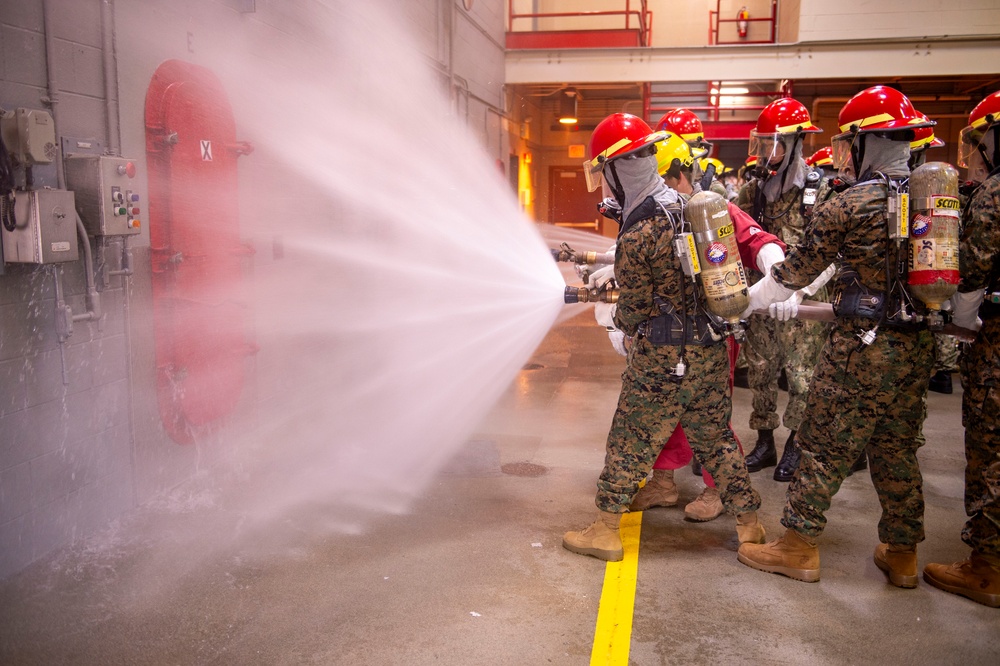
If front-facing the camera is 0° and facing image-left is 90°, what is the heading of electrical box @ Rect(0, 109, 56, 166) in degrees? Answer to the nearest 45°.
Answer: approximately 315°

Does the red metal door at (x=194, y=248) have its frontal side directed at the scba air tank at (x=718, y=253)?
yes

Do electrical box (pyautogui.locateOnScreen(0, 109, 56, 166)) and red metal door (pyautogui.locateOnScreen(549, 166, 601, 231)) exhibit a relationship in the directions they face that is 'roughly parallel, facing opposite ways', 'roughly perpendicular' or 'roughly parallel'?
roughly perpendicular

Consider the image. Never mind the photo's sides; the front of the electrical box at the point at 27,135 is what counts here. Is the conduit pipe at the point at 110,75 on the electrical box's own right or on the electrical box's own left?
on the electrical box's own left

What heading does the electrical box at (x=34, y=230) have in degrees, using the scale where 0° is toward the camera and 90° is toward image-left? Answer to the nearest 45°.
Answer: approximately 315°

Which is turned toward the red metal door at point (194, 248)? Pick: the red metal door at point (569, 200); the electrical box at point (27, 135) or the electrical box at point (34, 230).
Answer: the red metal door at point (569, 200)

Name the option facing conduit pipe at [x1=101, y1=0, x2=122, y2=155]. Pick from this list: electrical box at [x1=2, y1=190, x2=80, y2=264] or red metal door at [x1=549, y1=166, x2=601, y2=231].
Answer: the red metal door
